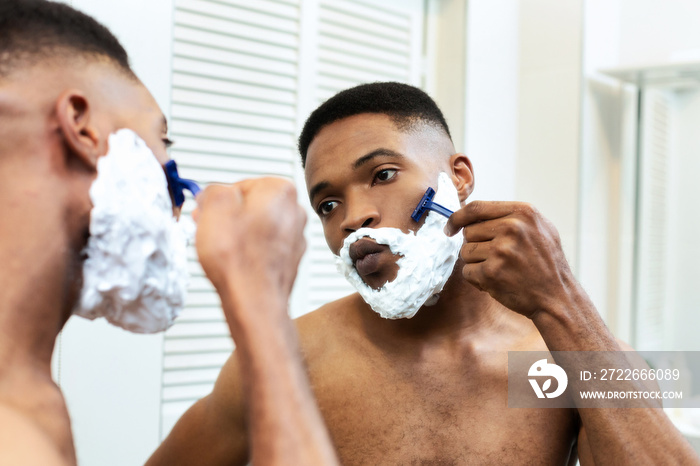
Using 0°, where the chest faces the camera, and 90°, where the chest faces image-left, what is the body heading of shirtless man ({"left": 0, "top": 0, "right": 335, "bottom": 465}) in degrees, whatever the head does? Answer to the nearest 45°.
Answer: approximately 225°

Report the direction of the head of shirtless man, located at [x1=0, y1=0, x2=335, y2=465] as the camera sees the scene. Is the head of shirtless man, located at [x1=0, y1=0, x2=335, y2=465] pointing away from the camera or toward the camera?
away from the camera
